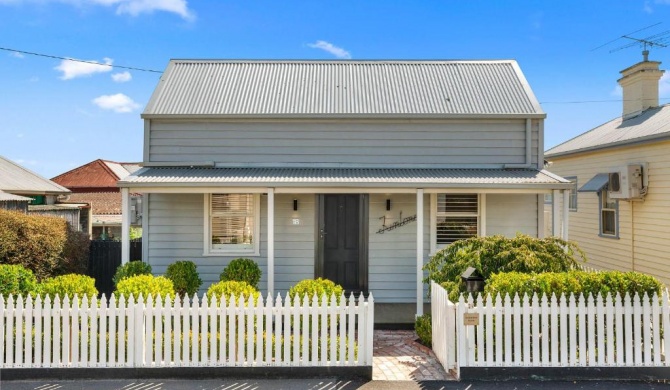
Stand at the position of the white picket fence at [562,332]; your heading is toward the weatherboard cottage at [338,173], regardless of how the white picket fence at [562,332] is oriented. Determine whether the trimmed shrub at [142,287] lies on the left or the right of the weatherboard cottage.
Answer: left

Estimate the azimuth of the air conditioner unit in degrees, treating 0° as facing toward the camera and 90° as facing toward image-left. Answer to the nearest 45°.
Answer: approximately 45°

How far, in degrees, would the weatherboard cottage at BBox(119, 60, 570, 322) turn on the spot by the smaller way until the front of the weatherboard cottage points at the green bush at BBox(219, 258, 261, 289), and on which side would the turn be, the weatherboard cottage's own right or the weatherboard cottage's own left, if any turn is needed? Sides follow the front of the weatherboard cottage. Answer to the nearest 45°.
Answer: approximately 45° to the weatherboard cottage's own right

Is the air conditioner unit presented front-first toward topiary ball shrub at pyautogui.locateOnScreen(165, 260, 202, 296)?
yes

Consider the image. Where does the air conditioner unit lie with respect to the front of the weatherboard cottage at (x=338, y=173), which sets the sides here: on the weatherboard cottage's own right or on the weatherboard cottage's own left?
on the weatherboard cottage's own left

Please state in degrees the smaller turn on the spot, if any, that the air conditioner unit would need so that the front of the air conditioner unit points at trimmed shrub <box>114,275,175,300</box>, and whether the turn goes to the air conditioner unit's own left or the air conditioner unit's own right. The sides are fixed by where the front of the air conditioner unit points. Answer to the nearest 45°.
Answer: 0° — it already faces it

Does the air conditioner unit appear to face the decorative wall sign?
yes
